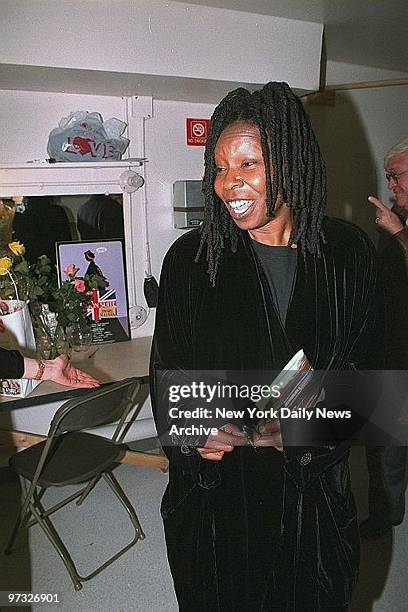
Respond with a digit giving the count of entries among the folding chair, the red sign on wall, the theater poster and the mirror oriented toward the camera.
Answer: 3

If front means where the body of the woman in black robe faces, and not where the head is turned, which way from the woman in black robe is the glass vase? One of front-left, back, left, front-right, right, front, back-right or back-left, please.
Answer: back-right

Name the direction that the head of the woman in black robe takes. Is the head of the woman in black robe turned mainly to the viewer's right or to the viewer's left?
to the viewer's left

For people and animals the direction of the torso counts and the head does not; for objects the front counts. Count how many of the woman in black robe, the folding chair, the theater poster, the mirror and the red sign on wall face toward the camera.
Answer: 4

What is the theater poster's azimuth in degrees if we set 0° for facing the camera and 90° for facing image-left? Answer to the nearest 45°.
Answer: approximately 0°

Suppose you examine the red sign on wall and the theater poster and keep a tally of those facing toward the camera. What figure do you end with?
2
